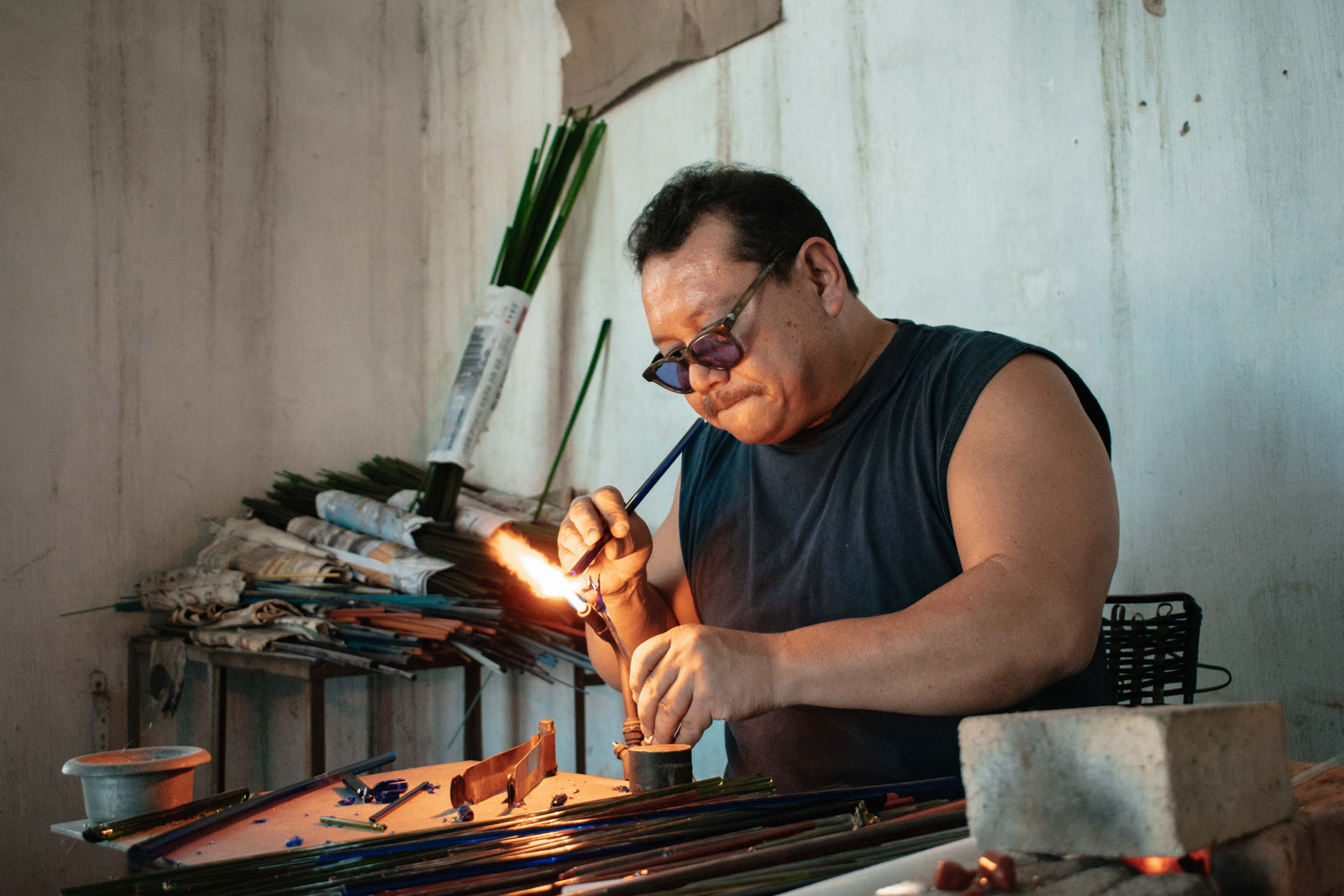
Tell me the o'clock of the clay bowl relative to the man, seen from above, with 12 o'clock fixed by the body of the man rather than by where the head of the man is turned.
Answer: The clay bowl is roughly at 1 o'clock from the man.

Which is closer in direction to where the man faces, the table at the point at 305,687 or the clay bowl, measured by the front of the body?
the clay bowl

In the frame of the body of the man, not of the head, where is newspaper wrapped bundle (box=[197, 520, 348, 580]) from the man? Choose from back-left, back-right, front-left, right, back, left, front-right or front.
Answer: right

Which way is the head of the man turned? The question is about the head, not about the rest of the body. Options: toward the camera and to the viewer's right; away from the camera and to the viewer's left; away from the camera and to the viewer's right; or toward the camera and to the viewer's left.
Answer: toward the camera and to the viewer's left

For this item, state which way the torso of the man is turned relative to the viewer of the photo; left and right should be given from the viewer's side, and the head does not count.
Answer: facing the viewer and to the left of the viewer

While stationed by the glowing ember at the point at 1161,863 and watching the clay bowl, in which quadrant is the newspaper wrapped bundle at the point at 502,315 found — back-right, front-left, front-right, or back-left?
front-right

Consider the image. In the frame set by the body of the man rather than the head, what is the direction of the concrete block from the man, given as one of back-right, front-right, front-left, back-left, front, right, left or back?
front-left

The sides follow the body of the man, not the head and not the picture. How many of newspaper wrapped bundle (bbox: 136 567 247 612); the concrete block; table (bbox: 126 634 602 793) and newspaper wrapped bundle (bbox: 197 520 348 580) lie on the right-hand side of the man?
3

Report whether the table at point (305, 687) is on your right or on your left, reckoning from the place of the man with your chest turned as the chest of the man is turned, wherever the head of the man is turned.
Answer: on your right

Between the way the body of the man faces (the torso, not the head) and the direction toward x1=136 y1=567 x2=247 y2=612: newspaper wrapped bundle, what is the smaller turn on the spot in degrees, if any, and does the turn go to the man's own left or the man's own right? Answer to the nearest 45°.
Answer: approximately 90° to the man's own right

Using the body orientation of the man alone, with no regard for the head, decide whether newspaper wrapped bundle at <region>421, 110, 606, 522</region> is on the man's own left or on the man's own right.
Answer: on the man's own right

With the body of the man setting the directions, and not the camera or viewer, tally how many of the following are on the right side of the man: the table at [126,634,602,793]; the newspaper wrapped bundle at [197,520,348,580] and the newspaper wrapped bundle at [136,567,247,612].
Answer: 3
